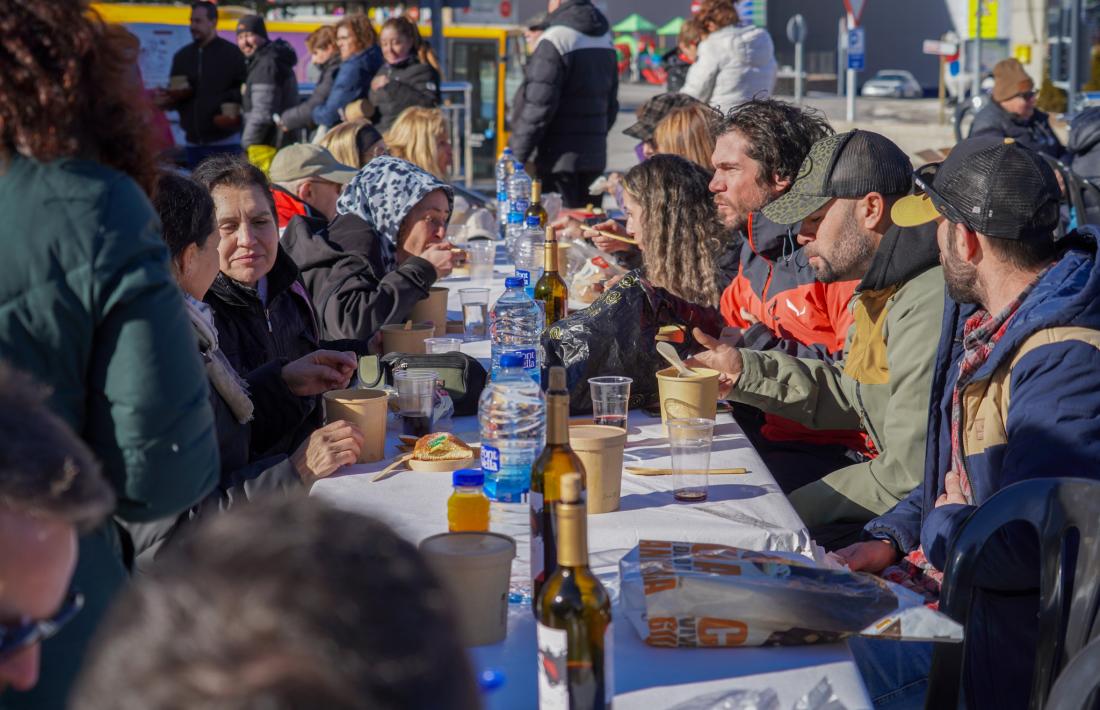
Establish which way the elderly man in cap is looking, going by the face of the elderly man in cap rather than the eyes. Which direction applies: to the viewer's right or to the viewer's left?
to the viewer's right

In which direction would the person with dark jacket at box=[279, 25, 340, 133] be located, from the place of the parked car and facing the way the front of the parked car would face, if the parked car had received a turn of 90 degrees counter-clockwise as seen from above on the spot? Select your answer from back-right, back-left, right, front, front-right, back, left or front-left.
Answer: front-right

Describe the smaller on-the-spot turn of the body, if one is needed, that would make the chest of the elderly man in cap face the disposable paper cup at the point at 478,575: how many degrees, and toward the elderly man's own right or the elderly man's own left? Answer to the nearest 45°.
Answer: approximately 90° to the elderly man's own right

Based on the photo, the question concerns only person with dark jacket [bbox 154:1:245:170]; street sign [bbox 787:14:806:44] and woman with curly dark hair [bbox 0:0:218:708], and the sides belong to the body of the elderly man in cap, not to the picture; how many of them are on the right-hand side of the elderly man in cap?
1

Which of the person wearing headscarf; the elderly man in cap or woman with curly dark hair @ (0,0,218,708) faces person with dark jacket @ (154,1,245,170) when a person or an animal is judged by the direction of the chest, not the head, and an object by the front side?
the woman with curly dark hair

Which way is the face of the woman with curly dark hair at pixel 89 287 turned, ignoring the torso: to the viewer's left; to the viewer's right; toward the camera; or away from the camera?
away from the camera

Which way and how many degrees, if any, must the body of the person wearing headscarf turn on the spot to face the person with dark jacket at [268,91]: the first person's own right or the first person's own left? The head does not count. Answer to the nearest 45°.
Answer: approximately 90° to the first person's own left

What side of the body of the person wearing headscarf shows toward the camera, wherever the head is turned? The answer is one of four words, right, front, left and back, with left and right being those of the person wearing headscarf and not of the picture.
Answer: right

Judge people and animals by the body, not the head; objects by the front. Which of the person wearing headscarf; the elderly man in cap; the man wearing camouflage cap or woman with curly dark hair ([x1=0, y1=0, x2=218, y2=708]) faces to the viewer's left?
the man wearing camouflage cap

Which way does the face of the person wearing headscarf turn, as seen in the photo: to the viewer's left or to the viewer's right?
to the viewer's right

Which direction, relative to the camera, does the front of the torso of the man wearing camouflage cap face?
to the viewer's left

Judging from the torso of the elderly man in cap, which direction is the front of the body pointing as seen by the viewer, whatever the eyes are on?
to the viewer's right

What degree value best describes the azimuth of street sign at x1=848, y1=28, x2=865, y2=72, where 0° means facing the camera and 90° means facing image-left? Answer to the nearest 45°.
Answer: approximately 45°

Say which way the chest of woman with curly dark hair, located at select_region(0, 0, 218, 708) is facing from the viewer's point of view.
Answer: away from the camera
